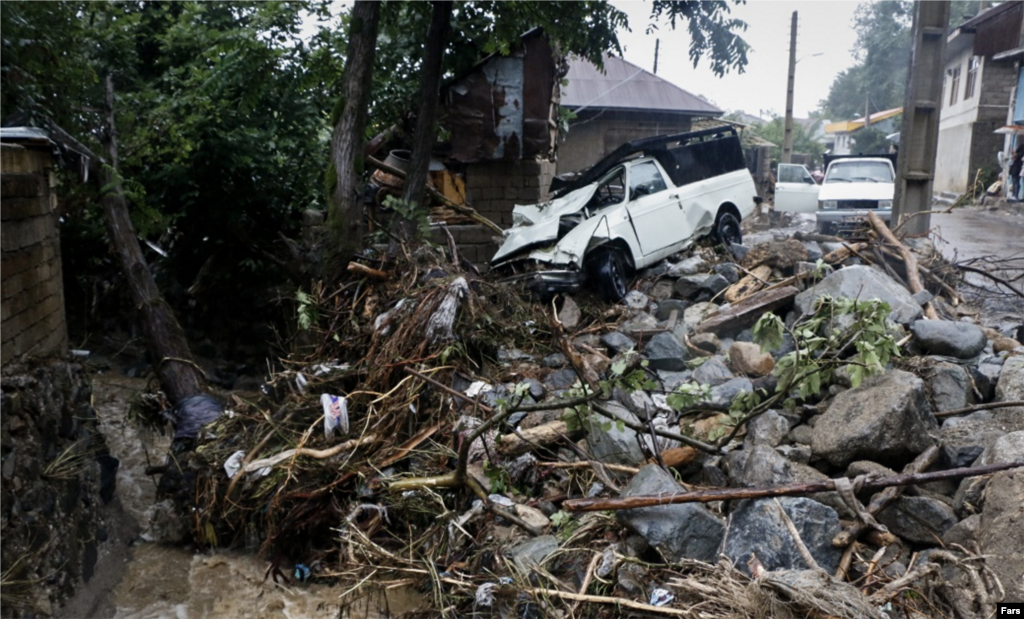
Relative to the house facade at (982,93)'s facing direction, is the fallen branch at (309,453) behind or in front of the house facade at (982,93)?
in front

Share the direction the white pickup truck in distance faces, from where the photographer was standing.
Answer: facing the viewer

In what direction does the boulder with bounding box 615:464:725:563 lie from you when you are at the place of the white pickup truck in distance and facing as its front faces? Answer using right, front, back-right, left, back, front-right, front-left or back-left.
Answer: front

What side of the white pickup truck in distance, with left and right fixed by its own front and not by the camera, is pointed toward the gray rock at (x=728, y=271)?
front

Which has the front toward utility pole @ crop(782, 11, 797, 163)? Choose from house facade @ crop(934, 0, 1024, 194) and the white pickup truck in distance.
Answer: the house facade

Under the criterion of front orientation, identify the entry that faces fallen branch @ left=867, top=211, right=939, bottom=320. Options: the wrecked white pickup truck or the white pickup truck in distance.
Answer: the white pickup truck in distance

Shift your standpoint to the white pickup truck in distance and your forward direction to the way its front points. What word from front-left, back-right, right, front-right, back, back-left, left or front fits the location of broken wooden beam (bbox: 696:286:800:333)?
front

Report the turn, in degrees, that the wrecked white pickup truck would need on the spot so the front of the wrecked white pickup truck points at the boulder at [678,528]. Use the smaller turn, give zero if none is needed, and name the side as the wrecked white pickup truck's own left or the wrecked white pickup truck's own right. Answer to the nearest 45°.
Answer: approximately 45° to the wrecked white pickup truck's own left

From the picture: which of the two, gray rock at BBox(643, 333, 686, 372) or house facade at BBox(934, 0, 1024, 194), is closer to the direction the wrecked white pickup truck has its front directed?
the gray rock

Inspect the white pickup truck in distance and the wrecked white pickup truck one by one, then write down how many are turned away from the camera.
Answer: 0

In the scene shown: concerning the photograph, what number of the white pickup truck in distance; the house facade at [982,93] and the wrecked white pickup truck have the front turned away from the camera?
0

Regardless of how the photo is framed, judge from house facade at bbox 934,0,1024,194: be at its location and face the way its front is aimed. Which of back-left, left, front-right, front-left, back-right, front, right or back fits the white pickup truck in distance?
front-left

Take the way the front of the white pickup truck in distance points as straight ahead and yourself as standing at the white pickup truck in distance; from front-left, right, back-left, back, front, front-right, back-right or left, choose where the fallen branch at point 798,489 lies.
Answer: front

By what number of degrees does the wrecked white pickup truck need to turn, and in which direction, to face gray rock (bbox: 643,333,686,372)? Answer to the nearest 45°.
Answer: approximately 45° to its left

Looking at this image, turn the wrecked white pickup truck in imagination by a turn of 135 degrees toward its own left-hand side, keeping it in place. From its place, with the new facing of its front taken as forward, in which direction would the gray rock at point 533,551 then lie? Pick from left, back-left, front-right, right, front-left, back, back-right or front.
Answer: right

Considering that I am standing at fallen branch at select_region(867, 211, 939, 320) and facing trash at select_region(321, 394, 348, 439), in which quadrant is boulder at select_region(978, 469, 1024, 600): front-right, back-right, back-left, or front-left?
front-left

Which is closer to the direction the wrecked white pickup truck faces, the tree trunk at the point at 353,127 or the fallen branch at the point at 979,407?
the tree trunk

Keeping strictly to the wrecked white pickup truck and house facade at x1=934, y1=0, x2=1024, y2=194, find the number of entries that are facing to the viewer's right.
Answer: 0

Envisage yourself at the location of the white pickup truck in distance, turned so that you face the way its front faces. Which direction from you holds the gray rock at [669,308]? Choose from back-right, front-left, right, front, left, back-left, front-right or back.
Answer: front

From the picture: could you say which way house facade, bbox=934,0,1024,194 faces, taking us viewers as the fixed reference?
facing the viewer and to the left of the viewer
